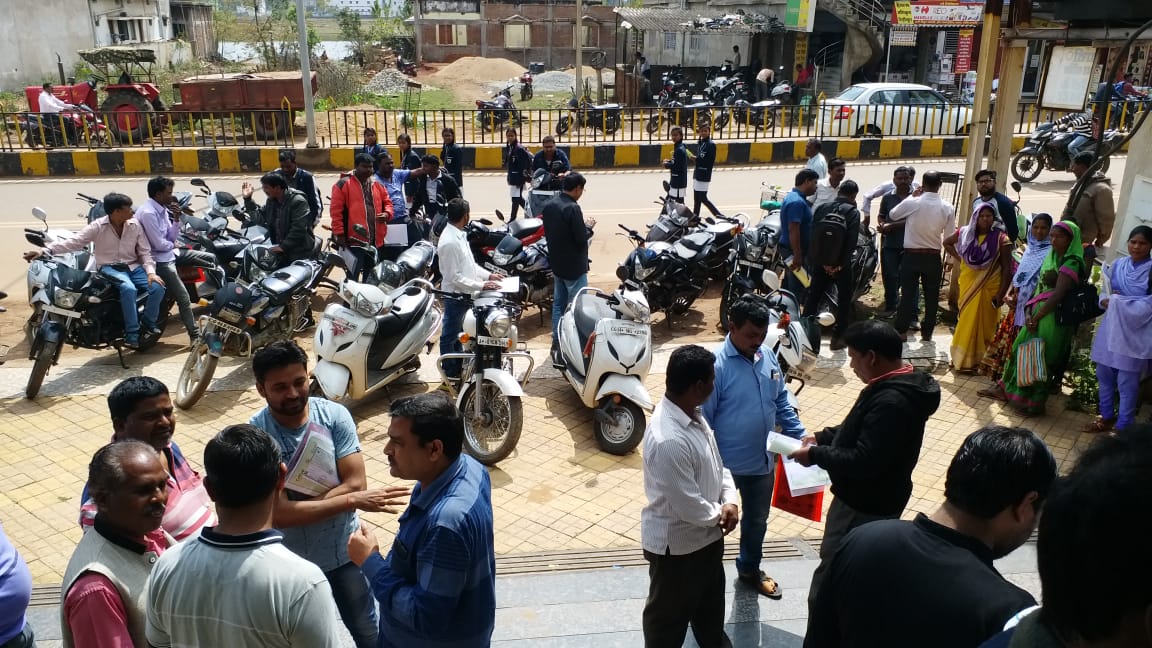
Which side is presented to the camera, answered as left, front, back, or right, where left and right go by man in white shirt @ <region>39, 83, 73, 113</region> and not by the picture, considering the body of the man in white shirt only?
right

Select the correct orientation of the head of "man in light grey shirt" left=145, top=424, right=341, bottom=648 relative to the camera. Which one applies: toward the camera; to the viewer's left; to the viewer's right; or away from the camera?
away from the camera

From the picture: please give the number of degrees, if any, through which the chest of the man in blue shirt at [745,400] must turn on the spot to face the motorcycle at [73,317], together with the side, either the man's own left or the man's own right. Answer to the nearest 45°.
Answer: approximately 135° to the man's own right

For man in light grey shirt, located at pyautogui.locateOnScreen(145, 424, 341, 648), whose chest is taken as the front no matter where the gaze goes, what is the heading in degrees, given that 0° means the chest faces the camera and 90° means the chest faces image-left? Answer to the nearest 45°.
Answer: approximately 180°

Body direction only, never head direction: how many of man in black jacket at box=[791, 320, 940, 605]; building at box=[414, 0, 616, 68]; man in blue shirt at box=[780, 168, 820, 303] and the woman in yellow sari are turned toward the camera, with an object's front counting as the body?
2

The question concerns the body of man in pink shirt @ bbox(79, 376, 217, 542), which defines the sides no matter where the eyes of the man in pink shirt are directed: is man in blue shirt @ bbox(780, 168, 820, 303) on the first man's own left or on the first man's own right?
on the first man's own left

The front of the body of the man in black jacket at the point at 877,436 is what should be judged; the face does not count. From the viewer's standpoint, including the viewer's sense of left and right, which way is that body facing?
facing to the left of the viewer
